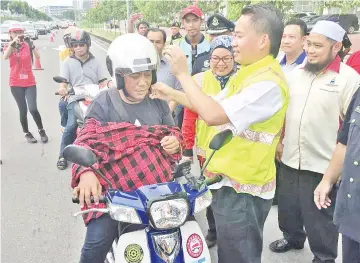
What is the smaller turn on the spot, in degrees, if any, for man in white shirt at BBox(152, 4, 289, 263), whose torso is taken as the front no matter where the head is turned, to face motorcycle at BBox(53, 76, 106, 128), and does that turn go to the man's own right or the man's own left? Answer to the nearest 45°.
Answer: approximately 45° to the man's own right

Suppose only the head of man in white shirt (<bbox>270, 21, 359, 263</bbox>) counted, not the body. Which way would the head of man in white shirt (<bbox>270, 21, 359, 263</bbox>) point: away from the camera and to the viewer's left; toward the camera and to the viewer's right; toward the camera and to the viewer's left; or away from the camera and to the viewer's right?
toward the camera and to the viewer's left

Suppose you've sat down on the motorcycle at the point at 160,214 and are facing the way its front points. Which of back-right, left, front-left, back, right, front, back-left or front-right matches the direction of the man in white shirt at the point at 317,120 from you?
left

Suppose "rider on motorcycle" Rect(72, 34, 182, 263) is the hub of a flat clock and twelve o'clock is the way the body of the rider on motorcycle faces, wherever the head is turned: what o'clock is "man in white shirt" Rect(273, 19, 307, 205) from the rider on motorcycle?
The man in white shirt is roughly at 9 o'clock from the rider on motorcycle.

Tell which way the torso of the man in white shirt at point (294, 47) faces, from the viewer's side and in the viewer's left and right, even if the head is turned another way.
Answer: facing the viewer and to the left of the viewer

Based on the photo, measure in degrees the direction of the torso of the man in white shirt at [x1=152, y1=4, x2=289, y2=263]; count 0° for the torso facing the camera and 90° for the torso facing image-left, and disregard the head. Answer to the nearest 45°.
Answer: approximately 90°

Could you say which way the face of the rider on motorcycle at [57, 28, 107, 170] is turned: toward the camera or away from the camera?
toward the camera

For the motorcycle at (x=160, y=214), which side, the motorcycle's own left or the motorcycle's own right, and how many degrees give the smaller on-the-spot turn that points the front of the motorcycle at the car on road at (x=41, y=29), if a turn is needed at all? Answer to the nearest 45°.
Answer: approximately 135° to the motorcycle's own left
